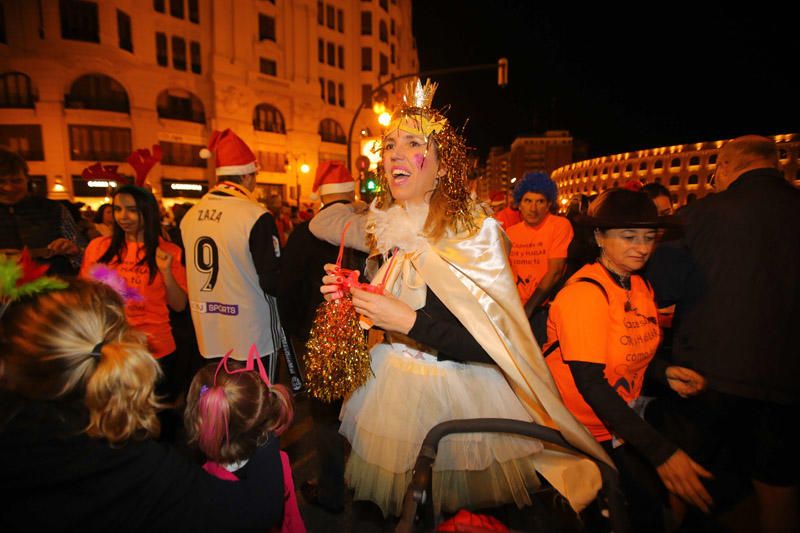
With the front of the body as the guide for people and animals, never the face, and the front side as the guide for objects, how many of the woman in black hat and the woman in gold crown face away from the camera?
0

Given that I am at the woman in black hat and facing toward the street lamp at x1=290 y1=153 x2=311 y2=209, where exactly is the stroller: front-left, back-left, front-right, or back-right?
back-left

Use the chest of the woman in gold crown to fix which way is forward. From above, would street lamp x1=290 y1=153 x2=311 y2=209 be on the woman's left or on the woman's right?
on the woman's right

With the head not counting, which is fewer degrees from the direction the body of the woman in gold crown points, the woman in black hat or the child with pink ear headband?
the child with pink ear headband

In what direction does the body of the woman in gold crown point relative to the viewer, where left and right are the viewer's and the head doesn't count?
facing the viewer and to the left of the viewer

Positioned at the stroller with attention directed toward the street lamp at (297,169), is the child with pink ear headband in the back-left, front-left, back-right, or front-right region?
front-left

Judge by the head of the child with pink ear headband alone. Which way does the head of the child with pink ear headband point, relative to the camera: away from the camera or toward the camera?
away from the camera

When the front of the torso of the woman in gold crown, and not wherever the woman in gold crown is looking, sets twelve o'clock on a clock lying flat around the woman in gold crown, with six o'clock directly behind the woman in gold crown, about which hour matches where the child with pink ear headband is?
The child with pink ear headband is roughly at 1 o'clock from the woman in gold crown.

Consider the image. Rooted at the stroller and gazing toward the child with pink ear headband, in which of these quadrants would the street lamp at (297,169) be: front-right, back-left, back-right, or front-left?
front-right
